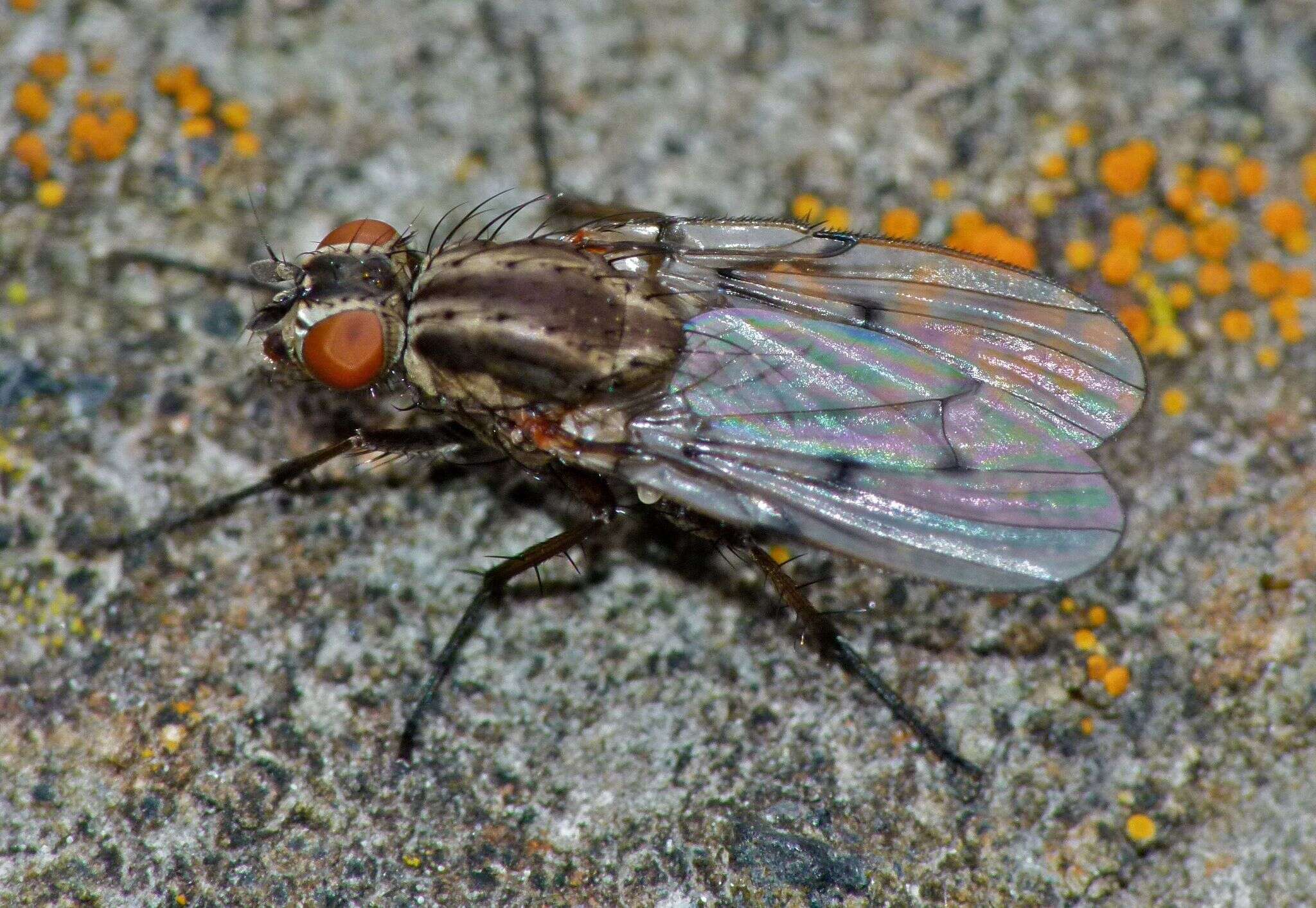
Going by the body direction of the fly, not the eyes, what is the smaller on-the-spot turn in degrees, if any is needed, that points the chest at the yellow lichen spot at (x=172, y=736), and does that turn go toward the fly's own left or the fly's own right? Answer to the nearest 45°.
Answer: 0° — it already faces it

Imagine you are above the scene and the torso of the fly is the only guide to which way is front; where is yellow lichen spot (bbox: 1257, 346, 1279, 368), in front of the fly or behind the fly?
behind

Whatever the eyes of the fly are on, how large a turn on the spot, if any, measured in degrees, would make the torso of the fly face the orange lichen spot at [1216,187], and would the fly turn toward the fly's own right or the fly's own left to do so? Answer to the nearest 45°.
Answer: approximately 180°

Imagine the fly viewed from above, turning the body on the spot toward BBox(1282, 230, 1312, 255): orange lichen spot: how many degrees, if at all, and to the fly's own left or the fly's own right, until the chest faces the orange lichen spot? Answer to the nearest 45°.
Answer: approximately 180°

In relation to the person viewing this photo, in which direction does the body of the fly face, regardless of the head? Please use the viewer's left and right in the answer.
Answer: facing to the left of the viewer

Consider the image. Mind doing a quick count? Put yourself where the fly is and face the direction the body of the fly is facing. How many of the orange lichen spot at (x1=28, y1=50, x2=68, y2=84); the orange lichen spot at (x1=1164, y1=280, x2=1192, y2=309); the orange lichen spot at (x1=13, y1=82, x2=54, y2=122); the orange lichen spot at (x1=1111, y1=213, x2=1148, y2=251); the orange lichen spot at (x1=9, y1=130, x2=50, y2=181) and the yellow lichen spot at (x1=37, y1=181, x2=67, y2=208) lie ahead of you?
4
